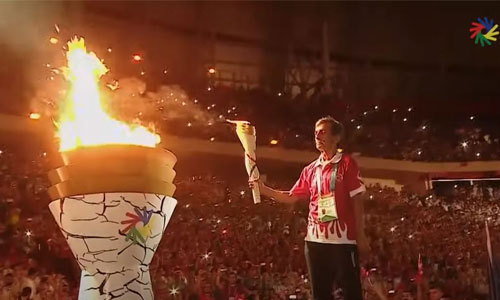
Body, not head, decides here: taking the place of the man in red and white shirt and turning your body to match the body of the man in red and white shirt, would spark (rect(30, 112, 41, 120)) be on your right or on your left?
on your right

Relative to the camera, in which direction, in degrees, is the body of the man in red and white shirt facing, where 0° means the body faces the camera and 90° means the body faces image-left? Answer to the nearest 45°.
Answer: approximately 45°

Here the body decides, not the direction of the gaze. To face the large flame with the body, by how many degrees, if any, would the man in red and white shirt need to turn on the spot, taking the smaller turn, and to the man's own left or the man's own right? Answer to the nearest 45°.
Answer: approximately 45° to the man's own right
